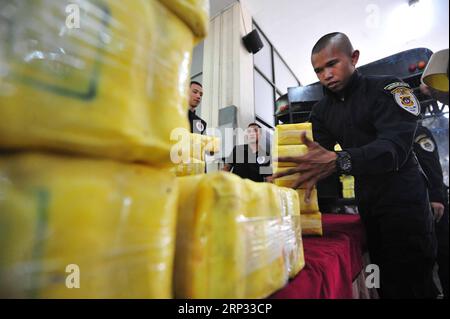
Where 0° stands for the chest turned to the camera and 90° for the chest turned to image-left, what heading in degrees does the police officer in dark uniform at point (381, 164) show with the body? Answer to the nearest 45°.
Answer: approximately 45°

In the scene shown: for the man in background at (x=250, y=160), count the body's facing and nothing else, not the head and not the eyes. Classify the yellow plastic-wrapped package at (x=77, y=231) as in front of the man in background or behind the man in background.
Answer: in front

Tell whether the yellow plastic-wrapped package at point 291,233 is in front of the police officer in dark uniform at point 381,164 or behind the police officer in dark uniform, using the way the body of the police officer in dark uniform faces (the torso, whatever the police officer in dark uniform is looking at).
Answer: in front

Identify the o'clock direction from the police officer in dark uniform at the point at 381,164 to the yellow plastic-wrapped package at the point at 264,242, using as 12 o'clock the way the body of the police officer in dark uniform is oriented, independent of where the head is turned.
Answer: The yellow plastic-wrapped package is roughly at 11 o'clock from the police officer in dark uniform.

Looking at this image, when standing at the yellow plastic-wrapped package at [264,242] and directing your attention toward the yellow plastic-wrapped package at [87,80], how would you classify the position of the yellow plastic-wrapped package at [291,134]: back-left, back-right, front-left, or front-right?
back-right

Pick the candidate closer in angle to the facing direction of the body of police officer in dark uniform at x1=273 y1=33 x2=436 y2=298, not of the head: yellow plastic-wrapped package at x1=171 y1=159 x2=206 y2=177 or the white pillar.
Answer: the yellow plastic-wrapped package

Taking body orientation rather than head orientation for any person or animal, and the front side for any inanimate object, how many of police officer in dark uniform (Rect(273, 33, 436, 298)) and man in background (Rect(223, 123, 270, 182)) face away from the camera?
0

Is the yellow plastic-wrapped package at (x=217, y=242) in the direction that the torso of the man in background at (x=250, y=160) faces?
yes

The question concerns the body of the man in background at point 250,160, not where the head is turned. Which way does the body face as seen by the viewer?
toward the camera

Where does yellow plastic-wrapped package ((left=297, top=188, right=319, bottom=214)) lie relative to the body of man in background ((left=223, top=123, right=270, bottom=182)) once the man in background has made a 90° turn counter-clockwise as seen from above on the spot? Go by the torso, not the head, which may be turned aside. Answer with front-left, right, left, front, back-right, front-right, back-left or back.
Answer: right
